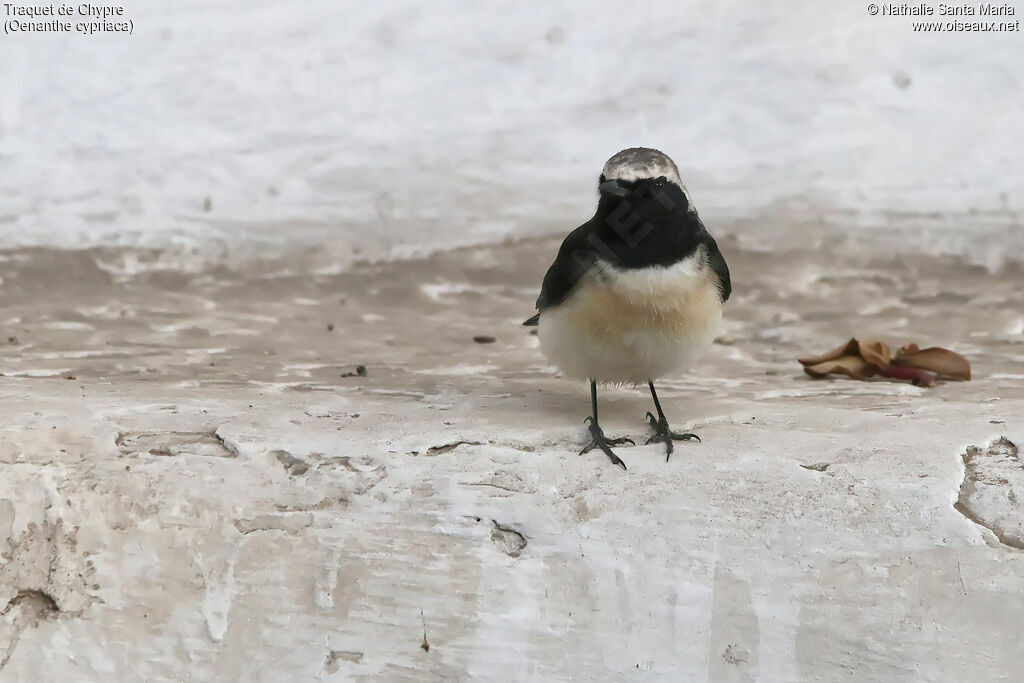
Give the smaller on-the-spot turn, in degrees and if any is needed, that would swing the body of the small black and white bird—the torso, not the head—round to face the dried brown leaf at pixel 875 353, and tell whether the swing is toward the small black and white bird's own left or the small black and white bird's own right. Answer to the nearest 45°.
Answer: approximately 135° to the small black and white bird's own left

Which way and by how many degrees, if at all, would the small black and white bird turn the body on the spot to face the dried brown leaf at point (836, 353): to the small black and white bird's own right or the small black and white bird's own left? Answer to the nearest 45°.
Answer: approximately 135° to the small black and white bird's own left

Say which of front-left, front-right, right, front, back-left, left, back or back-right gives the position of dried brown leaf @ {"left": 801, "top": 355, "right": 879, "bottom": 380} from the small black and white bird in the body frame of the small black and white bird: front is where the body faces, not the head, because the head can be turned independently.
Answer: back-left

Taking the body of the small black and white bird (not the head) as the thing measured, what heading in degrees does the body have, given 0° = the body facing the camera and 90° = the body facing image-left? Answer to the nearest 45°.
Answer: approximately 0°
